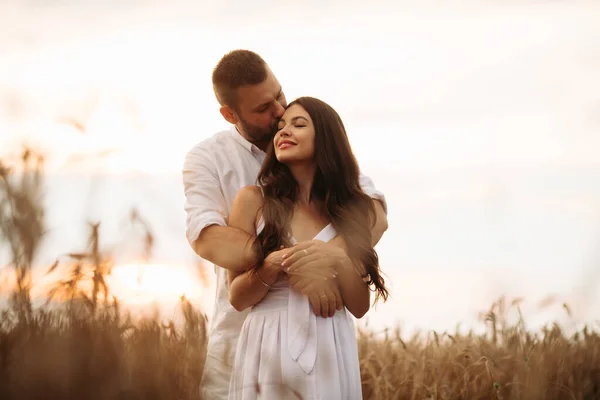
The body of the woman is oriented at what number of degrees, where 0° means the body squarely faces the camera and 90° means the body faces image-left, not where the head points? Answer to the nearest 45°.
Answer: approximately 0°

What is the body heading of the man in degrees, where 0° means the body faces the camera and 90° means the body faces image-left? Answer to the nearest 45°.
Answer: approximately 315°
